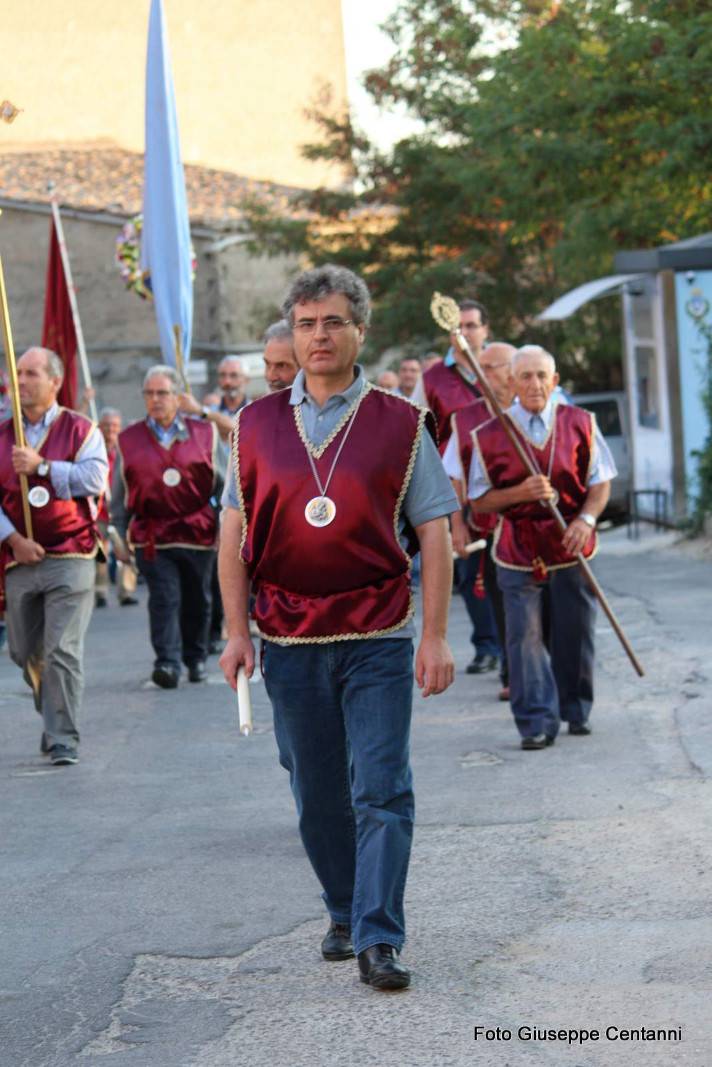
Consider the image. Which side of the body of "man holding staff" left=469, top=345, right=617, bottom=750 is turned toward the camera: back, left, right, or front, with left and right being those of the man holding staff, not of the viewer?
front

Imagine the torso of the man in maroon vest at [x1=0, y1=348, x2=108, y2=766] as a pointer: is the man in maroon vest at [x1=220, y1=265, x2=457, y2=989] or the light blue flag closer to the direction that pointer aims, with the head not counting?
the man in maroon vest

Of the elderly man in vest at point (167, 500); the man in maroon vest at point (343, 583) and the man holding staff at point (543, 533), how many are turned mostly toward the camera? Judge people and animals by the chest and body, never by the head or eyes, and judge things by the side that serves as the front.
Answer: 3

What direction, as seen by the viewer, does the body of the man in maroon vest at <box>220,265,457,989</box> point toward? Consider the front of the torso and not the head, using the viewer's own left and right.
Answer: facing the viewer

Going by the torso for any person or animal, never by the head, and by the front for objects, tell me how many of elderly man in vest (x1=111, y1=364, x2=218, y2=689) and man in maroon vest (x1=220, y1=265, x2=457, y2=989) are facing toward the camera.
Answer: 2

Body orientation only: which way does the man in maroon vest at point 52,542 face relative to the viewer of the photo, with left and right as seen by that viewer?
facing the viewer and to the left of the viewer

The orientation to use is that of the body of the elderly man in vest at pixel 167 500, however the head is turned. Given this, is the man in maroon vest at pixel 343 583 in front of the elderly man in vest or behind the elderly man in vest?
in front

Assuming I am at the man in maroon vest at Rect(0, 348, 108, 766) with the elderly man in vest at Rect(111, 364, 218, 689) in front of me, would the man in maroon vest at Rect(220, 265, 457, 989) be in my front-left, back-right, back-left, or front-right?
back-right

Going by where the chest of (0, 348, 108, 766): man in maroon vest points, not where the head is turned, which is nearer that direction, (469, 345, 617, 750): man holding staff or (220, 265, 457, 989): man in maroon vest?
the man in maroon vest

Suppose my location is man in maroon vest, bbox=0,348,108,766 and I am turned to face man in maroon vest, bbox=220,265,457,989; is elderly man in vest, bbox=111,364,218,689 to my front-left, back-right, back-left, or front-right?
back-left

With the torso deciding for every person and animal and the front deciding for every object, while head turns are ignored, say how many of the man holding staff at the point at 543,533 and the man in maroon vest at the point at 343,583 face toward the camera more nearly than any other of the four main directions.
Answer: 2

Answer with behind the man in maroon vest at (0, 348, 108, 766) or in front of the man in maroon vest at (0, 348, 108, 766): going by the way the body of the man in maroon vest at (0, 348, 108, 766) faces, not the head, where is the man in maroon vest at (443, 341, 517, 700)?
behind

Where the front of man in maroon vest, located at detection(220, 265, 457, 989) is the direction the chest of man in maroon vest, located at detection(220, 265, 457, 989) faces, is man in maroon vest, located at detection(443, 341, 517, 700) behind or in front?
behind

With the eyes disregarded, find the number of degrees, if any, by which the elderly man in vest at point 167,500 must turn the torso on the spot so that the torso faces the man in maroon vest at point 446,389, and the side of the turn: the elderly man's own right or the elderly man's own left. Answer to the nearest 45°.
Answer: approximately 90° to the elderly man's own left

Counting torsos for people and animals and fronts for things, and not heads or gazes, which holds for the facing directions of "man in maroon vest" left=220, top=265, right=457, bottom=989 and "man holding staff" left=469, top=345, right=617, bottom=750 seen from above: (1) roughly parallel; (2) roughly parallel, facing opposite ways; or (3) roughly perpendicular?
roughly parallel

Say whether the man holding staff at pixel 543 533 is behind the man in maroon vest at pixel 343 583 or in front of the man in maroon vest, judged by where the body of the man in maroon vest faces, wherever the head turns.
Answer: behind
